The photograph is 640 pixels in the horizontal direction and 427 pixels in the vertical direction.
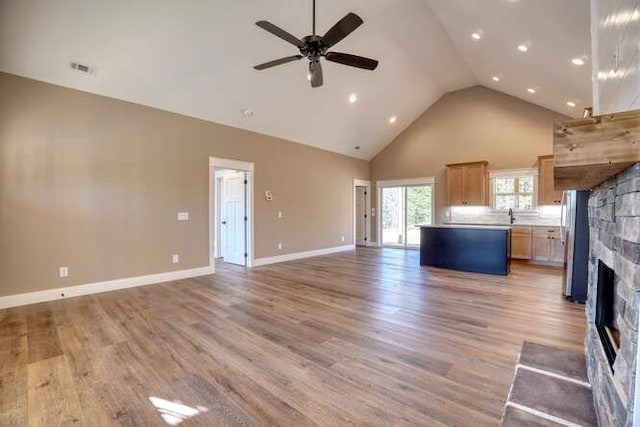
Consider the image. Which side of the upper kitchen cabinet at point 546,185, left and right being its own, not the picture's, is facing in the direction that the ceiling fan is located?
front

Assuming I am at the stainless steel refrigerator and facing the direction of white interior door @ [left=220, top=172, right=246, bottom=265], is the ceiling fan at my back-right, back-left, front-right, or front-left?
front-left

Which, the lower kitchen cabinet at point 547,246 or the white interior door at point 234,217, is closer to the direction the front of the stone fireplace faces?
the white interior door

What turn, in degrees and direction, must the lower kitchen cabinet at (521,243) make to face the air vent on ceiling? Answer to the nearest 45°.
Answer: approximately 45° to its right

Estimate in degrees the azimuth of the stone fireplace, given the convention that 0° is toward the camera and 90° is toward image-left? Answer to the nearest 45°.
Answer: approximately 90°

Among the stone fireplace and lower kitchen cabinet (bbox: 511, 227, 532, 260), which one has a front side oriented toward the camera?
the lower kitchen cabinet

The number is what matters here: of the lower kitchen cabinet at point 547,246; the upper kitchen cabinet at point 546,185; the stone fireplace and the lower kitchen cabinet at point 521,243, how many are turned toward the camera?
3

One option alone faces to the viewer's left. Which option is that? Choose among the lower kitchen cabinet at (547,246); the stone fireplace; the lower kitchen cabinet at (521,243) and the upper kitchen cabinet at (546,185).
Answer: the stone fireplace

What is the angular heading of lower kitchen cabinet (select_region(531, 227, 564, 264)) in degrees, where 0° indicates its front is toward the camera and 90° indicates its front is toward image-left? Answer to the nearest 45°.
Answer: approximately 0°

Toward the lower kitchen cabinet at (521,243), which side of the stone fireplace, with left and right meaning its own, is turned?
right

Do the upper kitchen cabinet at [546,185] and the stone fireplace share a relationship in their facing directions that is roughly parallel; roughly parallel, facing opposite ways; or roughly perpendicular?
roughly perpendicular

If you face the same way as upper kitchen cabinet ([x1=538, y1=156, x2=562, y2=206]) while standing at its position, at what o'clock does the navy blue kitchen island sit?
The navy blue kitchen island is roughly at 1 o'clock from the upper kitchen cabinet.

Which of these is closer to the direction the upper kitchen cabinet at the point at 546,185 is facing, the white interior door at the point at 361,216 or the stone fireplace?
the stone fireplace

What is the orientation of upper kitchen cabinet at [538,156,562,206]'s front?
toward the camera
